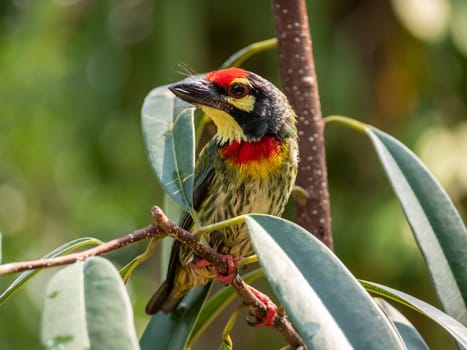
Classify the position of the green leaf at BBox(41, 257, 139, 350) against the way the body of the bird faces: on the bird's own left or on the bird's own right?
on the bird's own right

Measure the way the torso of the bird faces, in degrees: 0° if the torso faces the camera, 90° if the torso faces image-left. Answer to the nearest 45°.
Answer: approximately 315°

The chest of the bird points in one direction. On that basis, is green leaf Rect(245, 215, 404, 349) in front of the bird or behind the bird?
in front

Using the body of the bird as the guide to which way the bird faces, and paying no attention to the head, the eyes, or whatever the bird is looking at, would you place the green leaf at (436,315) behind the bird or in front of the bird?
in front

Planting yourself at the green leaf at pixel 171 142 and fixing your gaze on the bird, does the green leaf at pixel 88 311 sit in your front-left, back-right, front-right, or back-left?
back-right

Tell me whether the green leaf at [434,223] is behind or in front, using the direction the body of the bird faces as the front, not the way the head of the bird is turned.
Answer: in front
